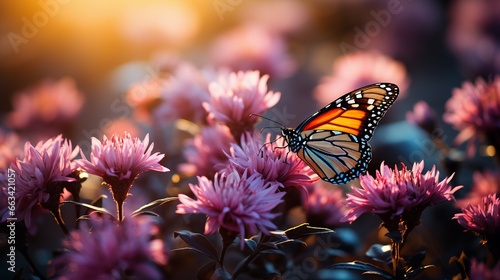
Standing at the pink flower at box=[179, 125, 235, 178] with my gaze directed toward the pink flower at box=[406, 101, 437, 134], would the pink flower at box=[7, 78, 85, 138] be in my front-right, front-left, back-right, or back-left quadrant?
back-left

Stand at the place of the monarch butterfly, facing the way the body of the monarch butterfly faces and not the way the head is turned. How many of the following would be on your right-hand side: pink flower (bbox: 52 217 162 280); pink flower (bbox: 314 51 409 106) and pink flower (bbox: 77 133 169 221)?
1

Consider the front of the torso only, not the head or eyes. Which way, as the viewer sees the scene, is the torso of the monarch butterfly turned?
to the viewer's left

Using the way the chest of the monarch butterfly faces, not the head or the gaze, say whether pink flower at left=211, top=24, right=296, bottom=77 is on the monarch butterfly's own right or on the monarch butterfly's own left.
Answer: on the monarch butterfly's own right

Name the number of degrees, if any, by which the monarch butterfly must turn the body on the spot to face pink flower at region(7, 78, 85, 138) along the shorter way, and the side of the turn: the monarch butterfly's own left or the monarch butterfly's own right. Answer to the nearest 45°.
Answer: approximately 45° to the monarch butterfly's own right

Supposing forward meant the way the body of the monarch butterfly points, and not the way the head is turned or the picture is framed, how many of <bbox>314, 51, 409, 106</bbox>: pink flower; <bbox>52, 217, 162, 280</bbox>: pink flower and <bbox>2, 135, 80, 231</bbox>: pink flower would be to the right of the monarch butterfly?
1

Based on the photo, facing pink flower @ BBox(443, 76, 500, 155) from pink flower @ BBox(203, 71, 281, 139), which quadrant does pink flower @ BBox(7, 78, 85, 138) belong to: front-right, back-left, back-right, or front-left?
back-left

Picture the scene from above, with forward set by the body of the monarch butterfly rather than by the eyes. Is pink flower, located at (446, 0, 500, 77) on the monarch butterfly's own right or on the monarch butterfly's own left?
on the monarch butterfly's own right
